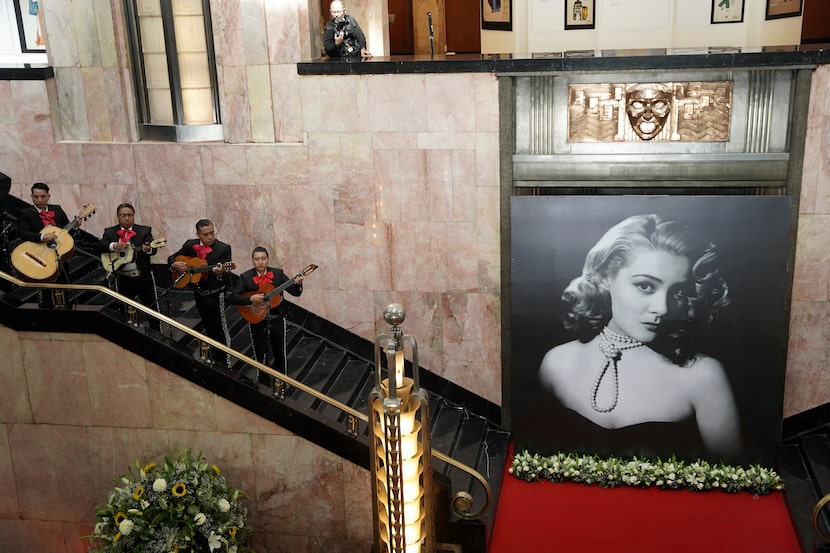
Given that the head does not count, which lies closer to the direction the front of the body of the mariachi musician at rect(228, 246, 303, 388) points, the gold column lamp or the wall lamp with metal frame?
the gold column lamp

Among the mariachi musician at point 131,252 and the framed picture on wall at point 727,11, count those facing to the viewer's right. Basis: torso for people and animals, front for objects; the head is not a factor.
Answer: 0

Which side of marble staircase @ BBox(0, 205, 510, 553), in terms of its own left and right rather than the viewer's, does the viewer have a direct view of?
right

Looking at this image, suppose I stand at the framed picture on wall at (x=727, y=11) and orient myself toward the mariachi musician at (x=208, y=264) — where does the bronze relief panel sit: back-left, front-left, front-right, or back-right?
front-left

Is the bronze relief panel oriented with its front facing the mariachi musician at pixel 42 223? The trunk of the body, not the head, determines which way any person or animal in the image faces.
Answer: no

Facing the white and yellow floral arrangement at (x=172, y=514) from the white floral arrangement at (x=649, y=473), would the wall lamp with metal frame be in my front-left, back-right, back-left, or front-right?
front-right

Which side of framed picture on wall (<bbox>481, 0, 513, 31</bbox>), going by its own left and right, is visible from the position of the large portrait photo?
front

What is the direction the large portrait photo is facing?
toward the camera

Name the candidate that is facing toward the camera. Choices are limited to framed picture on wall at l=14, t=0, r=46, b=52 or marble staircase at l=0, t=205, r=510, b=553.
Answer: the framed picture on wall

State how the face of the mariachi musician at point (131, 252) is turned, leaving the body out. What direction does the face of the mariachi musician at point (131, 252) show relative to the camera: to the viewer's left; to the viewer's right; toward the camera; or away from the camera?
toward the camera

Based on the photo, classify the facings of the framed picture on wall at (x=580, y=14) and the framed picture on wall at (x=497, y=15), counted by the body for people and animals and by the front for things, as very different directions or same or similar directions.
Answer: same or similar directions

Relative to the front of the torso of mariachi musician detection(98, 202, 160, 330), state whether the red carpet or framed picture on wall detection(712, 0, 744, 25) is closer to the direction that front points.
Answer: the red carpet

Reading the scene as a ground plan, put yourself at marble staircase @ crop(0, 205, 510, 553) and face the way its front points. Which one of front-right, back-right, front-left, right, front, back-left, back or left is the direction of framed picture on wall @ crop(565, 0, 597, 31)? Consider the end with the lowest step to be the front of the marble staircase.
front-left

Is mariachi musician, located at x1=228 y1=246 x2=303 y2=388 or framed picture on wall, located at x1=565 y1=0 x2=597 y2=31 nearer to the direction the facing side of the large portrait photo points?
the mariachi musician

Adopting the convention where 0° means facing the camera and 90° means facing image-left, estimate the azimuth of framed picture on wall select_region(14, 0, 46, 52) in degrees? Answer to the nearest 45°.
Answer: approximately 0°

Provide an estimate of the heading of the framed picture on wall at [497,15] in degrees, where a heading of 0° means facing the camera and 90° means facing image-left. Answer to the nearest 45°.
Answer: approximately 0°

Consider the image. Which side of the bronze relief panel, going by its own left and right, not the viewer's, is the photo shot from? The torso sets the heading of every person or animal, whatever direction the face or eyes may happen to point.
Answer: front

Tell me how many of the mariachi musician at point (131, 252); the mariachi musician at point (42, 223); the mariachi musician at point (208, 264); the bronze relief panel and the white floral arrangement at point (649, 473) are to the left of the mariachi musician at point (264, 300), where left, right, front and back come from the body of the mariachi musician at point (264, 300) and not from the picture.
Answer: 2

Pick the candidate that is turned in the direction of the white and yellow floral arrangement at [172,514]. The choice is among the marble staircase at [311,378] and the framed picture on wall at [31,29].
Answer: the framed picture on wall

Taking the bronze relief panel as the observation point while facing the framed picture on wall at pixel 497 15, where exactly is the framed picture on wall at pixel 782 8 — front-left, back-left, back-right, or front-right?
front-right
